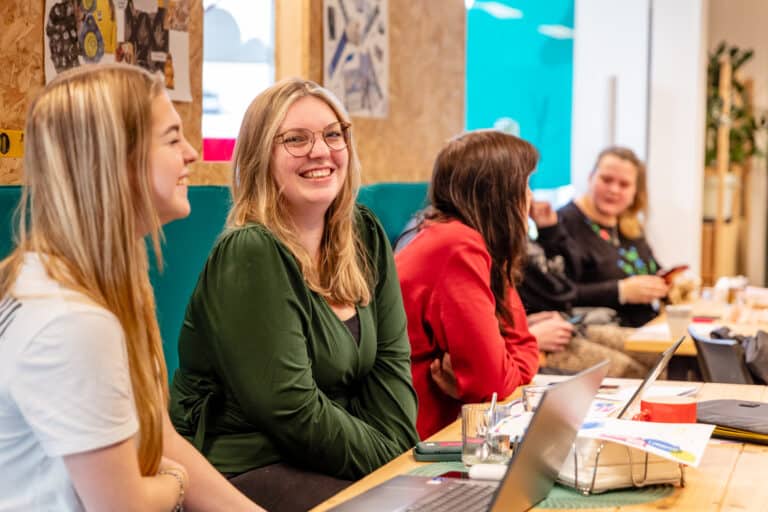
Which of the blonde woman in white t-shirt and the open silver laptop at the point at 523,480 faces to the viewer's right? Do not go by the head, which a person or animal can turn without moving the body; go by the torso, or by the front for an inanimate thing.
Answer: the blonde woman in white t-shirt

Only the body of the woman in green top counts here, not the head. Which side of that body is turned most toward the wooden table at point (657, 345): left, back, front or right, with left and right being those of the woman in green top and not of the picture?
left

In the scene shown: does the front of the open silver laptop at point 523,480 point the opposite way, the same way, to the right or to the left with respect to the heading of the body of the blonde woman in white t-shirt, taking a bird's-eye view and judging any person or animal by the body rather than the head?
the opposite way

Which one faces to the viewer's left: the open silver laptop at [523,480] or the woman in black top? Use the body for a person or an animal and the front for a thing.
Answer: the open silver laptop

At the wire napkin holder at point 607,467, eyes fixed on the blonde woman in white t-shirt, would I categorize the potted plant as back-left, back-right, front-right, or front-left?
back-right

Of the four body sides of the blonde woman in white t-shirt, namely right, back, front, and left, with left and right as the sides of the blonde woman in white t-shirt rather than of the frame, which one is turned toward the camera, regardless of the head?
right

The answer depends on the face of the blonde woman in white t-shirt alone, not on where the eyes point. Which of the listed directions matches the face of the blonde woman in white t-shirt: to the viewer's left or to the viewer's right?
to the viewer's right

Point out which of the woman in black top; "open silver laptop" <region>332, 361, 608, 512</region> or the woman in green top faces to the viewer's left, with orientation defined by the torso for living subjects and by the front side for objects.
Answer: the open silver laptop

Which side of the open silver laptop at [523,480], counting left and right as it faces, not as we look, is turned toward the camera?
left

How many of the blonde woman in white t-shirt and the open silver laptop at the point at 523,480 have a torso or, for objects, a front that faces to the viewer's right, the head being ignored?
1

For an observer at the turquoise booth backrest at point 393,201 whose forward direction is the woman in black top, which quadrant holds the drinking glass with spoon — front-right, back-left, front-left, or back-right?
back-right

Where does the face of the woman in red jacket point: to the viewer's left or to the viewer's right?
to the viewer's right

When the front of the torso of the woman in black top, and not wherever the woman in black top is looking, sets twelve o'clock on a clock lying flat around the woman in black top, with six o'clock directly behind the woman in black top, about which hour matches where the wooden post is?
The wooden post is roughly at 8 o'clock from the woman in black top.
